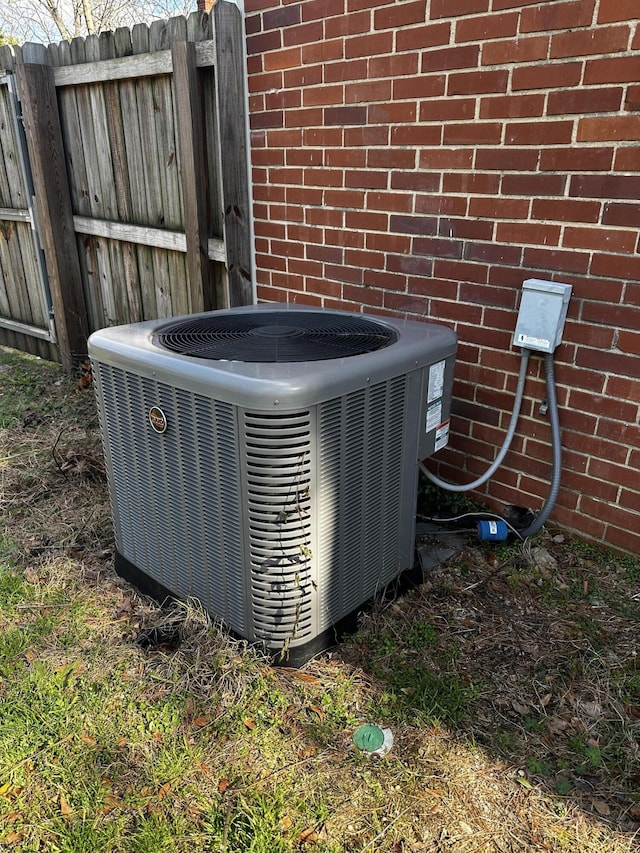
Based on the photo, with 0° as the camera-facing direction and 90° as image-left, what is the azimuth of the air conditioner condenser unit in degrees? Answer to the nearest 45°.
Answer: approximately 45°

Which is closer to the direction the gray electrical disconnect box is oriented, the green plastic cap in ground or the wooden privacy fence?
the green plastic cap in ground

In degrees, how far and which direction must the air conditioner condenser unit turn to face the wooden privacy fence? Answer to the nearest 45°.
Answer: approximately 135° to its right

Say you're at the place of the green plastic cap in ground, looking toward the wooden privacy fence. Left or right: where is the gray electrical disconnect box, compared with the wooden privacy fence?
right

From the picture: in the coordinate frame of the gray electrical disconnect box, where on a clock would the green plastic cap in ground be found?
The green plastic cap in ground is roughly at 11 o'clock from the gray electrical disconnect box.

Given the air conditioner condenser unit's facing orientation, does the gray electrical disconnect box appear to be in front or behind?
behind
